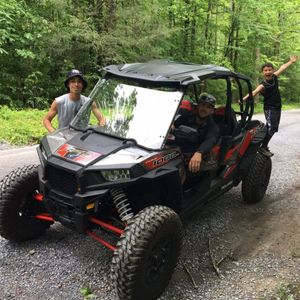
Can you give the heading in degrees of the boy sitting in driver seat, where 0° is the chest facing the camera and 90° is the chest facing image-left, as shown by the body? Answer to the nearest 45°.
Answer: approximately 45°

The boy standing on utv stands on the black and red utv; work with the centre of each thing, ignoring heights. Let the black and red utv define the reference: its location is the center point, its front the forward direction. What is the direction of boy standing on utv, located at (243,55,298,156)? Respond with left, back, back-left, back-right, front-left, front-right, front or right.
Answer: back

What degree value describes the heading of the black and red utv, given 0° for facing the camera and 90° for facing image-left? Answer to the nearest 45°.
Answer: approximately 45°
